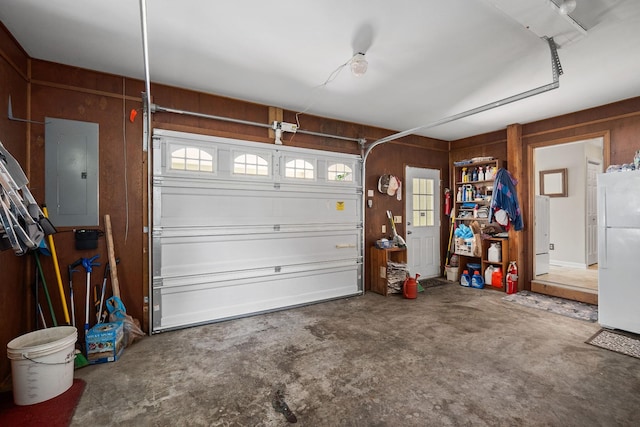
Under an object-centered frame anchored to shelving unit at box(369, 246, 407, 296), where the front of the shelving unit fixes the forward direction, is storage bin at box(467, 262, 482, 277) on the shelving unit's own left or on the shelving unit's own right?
on the shelving unit's own left

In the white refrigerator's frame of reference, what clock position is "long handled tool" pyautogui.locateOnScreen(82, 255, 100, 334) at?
The long handled tool is roughly at 12 o'clock from the white refrigerator.

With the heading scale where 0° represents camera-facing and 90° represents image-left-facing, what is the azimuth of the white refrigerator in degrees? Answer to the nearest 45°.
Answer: approximately 45°

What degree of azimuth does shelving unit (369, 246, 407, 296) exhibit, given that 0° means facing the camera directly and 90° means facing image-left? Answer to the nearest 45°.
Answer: approximately 315°
